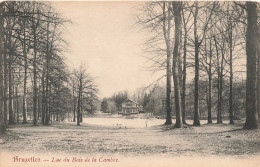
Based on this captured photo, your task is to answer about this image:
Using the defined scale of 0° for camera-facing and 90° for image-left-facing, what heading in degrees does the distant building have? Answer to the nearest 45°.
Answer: approximately 0°
